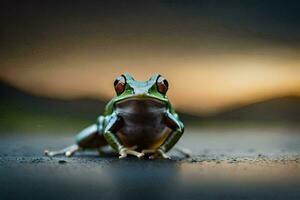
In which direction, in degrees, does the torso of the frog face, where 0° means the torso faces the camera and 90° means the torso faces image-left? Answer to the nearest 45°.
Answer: approximately 0°
